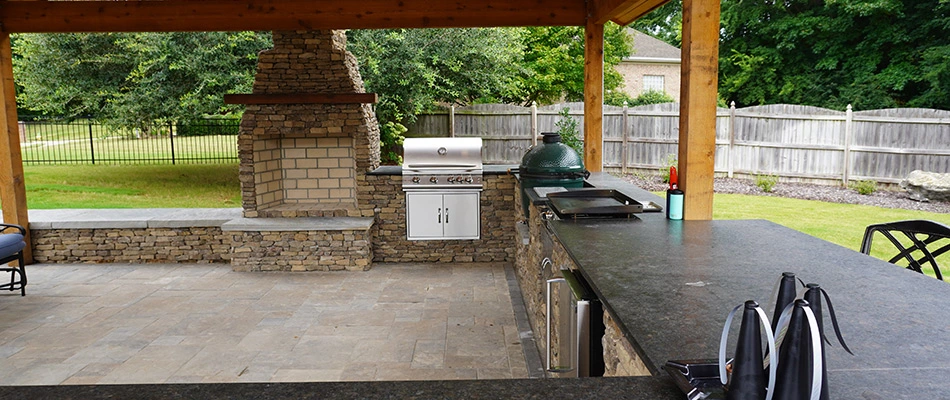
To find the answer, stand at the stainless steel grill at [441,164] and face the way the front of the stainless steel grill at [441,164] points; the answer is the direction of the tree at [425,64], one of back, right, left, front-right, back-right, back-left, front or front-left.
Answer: back

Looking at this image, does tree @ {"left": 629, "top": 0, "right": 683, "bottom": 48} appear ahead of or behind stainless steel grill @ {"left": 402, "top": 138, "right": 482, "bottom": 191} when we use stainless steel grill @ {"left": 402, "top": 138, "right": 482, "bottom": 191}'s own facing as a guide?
behind

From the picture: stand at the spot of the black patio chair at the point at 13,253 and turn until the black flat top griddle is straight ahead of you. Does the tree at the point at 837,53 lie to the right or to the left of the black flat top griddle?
left

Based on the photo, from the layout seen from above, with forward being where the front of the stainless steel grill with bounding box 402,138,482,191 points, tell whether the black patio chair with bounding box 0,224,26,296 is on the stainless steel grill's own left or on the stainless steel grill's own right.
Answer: on the stainless steel grill's own right

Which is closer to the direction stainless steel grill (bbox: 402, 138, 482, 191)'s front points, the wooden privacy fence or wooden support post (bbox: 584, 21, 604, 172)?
the wooden support post

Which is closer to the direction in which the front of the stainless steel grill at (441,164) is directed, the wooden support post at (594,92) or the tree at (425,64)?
the wooden support post

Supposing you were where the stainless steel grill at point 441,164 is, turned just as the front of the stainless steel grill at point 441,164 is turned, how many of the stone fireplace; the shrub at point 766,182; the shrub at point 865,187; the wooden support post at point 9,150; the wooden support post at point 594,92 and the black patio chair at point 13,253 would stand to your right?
3

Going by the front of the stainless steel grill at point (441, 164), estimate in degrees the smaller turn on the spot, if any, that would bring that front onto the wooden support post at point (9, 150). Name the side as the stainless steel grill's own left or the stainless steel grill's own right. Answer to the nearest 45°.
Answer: approximately 90° to the stainless steel grill's own right

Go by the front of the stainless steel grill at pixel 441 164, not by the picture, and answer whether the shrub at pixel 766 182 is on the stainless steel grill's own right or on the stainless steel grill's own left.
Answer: on the stainless steel grill's own left

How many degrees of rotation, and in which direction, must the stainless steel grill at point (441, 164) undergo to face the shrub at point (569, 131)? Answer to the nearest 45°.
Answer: approximately 135° to its left

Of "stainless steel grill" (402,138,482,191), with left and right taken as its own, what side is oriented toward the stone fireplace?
right

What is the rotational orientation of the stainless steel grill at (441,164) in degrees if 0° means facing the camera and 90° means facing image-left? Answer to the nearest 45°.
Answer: approximately 0°

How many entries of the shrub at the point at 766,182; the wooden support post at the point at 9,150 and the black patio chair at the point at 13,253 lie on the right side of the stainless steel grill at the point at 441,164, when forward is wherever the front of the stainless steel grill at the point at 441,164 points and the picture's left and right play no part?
2

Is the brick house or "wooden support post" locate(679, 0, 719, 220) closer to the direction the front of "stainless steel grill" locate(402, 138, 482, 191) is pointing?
the wooden support post

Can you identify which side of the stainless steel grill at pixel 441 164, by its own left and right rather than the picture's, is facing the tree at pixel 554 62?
back

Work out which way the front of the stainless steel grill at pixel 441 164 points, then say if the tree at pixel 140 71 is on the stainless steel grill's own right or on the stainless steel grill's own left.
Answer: on the stainless steel grill's own right
